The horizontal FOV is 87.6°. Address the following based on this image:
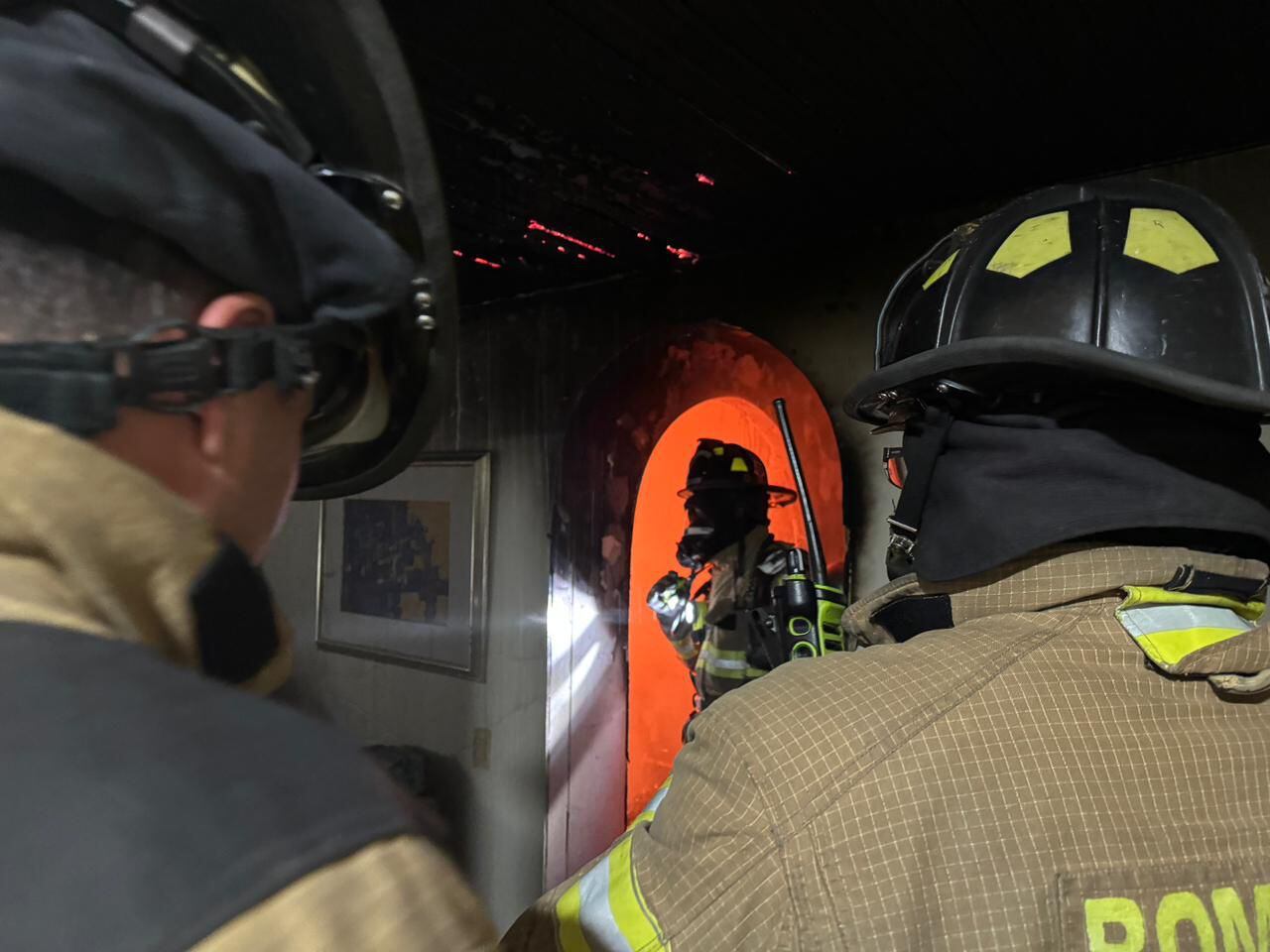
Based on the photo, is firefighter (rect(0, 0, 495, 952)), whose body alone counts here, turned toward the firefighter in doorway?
yes

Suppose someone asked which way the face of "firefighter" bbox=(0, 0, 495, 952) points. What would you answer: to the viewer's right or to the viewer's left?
to the viewer's right

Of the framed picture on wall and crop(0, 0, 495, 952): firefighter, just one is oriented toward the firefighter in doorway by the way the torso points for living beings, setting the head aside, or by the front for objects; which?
the firefighter

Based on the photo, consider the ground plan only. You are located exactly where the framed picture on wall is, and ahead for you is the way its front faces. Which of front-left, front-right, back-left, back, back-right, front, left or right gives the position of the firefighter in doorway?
left

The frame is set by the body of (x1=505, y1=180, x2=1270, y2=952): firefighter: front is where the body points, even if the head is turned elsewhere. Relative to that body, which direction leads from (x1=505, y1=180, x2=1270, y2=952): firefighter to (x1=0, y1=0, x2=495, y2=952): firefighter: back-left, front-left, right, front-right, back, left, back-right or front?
left

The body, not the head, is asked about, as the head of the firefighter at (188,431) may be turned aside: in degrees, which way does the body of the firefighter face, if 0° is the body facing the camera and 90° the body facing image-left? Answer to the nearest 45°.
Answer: approximately 225°

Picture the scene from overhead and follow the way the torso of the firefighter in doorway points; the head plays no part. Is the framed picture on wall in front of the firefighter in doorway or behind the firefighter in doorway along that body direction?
in front

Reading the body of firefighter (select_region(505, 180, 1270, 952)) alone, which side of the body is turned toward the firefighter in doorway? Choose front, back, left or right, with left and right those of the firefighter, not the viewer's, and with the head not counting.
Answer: front

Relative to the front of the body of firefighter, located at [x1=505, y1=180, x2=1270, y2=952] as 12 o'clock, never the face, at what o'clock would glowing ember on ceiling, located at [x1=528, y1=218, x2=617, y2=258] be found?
The glowing ember on ceiling is roughly at 12 o'clock from the firefighter.

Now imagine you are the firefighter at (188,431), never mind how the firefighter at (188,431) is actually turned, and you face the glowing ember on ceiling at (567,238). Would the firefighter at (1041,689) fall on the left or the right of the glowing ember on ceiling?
right

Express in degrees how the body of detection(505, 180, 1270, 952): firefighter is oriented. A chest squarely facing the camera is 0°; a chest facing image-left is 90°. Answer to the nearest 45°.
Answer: approximately 135°

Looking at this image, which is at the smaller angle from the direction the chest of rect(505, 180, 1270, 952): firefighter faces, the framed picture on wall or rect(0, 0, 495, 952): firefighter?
the framed picture on wall

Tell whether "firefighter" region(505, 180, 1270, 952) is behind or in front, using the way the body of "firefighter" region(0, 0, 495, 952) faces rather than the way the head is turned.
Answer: in front
